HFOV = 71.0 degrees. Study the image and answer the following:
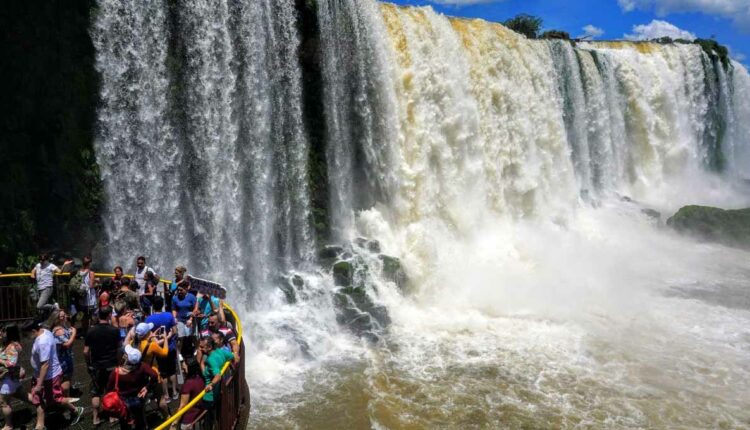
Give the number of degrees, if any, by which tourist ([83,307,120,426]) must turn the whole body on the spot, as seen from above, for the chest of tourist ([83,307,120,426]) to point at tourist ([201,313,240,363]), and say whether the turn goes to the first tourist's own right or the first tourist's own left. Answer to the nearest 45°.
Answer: approximately 90° to the first tourist's own right

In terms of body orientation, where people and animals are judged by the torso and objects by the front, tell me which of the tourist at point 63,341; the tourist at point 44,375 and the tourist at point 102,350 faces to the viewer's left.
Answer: the tourist at point 44,375

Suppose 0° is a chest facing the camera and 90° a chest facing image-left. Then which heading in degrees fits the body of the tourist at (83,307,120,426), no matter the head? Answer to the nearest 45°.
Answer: approximately 180°

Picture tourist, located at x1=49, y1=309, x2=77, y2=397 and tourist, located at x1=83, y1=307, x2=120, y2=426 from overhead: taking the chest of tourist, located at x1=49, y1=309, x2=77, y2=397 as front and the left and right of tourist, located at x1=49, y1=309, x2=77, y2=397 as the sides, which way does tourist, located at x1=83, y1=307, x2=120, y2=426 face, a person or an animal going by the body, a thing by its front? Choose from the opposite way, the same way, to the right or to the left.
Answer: the opposite way

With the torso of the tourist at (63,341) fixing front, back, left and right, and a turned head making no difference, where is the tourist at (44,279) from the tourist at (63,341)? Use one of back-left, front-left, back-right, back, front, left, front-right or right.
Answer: back

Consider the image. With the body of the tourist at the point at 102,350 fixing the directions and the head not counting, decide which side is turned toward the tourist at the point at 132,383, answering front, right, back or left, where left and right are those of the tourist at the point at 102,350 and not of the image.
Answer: back

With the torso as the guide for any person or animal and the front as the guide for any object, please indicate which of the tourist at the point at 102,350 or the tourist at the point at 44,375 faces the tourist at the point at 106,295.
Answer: the tourist at the point at 102,350

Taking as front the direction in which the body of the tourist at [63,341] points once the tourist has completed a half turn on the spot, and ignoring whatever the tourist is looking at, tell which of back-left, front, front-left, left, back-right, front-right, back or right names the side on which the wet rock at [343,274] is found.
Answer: front-right

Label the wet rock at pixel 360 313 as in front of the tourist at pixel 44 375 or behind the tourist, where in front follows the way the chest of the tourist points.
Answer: behind

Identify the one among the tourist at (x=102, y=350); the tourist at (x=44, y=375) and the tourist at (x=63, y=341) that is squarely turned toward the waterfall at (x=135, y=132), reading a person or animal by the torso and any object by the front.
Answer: the tourist at (x=102, y=350)

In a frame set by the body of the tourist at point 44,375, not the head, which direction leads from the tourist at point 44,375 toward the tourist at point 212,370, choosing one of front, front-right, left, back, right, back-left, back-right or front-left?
back-left

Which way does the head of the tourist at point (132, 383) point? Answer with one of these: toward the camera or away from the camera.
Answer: away from the camera
